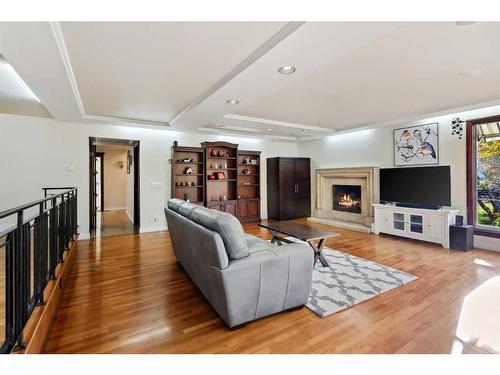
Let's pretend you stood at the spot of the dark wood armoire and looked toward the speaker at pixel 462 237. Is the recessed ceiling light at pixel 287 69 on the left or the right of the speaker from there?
right

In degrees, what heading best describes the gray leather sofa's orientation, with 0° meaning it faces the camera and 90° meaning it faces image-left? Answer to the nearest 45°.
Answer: approximately 225°

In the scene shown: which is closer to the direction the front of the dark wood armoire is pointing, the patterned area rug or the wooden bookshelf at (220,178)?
the patterned area rug

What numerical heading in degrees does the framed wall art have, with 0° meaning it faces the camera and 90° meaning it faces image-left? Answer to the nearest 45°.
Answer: approximately 45°
